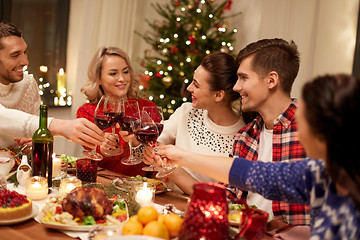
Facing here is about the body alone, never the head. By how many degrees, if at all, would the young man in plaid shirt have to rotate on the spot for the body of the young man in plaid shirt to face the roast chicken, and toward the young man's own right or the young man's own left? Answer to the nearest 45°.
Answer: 0° — they already face it

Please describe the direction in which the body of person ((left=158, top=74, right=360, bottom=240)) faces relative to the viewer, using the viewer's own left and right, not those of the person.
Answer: facing away from the viewer and to the left of the viewer

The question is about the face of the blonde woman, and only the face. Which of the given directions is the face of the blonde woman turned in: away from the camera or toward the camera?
toward the camera

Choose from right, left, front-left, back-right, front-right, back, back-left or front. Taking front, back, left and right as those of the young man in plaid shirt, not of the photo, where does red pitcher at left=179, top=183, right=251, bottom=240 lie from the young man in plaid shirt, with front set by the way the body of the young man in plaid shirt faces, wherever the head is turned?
front-left

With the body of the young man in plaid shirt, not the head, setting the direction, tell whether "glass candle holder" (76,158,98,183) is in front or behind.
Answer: in front

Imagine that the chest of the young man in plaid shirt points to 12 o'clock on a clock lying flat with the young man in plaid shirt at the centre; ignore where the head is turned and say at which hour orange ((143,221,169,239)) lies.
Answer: The orange is roughly at 11 o'clock from the young man in plaid shirt.

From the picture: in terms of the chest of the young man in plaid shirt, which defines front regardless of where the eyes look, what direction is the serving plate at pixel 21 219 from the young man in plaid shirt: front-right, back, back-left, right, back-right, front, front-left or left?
front

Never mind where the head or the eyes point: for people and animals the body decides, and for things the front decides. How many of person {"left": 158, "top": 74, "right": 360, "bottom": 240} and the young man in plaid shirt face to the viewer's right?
0

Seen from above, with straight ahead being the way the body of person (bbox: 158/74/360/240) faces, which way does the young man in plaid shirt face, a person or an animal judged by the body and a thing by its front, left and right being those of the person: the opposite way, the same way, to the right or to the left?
to the left

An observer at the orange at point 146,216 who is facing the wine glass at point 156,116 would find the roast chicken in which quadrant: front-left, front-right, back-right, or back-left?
front-left

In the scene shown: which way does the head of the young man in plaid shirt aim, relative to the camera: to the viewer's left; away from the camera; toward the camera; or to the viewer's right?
to the viewer's left

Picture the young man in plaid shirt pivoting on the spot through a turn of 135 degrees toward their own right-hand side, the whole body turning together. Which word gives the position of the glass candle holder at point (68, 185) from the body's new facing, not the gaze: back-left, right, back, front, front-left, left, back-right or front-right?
back-left

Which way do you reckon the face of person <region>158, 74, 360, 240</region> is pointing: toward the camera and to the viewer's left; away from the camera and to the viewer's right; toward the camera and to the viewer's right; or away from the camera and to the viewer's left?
away from the camera and to the viewer's left

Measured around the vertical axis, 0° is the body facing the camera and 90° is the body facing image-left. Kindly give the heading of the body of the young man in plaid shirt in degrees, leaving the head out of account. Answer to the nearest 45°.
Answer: approximately 45°

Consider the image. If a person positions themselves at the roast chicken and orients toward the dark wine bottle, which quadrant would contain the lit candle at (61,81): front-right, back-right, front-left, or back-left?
front-right

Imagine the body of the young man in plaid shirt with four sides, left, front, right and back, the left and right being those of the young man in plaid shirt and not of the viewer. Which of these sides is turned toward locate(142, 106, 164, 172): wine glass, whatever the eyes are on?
front

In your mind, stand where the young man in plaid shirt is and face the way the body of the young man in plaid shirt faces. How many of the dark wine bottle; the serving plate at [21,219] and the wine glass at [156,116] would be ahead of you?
3
